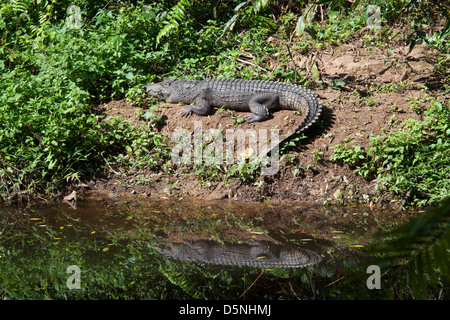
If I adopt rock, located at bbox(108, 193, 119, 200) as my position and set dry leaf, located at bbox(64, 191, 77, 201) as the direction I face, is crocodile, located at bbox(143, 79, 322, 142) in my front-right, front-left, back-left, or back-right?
back-right

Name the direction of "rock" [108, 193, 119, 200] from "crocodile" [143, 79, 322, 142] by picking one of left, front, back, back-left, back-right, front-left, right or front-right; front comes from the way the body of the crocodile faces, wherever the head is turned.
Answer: front-left

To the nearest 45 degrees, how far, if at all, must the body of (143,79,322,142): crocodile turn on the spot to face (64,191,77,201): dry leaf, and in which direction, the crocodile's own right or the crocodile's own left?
approximately 45° to the crocodile's own left

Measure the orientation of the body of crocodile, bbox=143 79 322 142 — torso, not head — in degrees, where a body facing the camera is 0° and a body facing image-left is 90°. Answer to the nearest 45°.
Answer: approximately 90°

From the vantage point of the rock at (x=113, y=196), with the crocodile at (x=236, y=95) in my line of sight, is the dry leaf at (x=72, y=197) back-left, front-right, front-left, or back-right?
back-left
